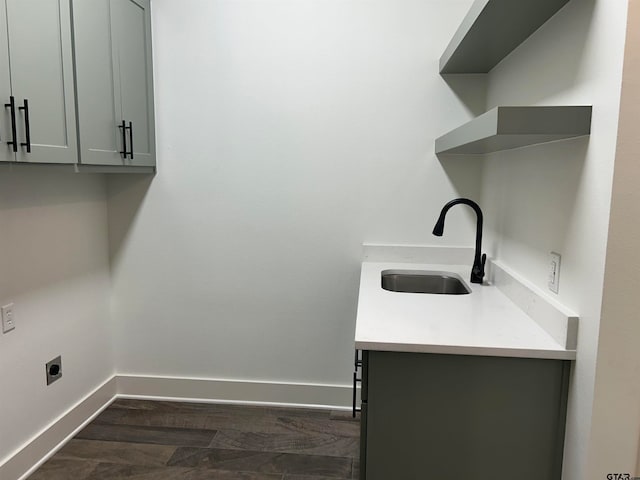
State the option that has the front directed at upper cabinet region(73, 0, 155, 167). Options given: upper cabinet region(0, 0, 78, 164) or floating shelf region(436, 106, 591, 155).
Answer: the floating shelf

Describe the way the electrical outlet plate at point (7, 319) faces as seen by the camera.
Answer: facing the viewer and to the right of the viewer

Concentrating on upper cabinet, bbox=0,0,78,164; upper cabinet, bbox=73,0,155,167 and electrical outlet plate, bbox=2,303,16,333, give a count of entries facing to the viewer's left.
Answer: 0

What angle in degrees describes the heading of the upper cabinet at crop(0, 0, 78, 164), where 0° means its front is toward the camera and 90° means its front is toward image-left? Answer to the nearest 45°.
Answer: approximately 315°

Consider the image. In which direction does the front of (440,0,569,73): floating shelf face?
to the viewer's left

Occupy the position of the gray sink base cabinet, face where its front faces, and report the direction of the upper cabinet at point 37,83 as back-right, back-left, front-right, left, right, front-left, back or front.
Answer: front

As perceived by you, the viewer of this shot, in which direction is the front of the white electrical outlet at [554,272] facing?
facing the viewer and to the left of the viewer

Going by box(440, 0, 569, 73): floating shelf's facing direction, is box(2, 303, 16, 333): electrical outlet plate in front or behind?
in front

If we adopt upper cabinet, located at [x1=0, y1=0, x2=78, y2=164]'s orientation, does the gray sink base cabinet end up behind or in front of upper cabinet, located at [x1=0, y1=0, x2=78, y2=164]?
in front
